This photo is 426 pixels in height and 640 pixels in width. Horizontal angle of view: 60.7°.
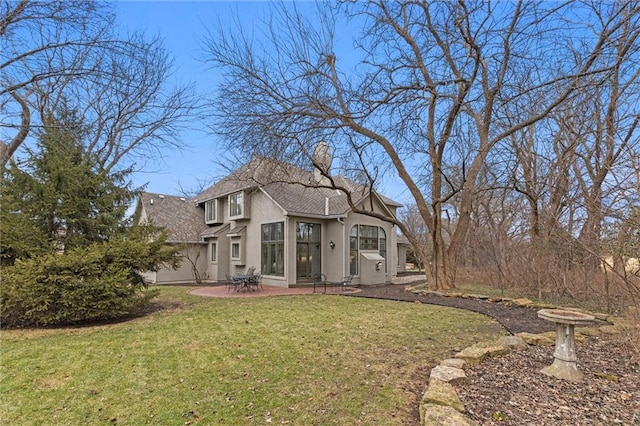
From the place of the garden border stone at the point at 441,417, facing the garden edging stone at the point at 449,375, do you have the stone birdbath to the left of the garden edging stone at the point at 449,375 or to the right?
right
